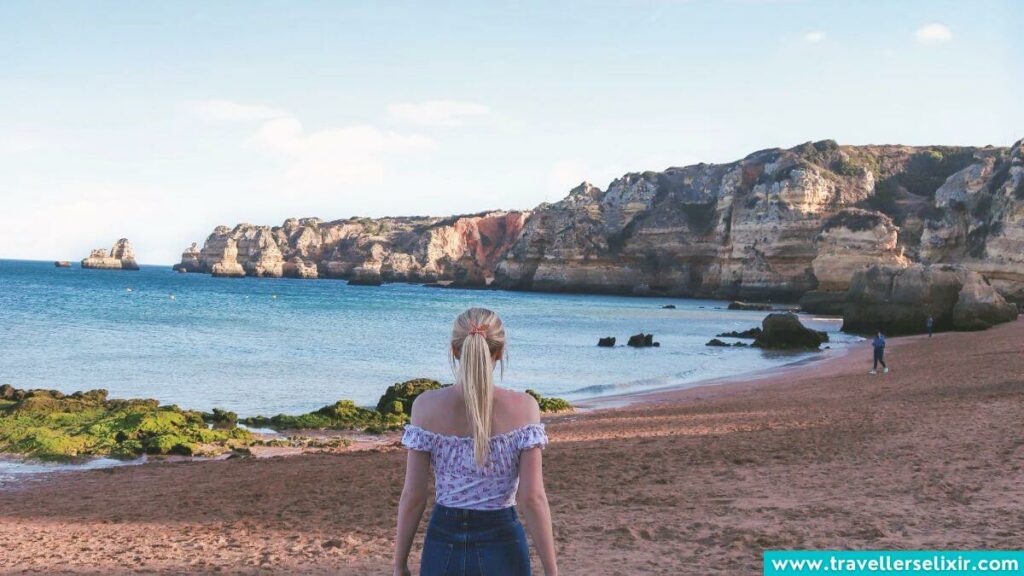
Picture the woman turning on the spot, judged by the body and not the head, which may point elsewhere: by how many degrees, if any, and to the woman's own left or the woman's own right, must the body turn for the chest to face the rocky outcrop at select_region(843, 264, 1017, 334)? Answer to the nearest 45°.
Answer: approximately 45° to the woman's own right

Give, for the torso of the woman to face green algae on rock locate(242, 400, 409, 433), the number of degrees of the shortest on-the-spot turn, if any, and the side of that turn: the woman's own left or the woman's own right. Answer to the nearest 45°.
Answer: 0° — they already face it

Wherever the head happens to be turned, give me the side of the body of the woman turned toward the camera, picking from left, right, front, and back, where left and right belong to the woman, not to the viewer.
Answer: back

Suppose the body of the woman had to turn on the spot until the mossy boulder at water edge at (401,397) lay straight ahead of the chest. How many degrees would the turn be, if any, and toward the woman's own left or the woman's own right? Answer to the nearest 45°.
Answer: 0° — they already face it

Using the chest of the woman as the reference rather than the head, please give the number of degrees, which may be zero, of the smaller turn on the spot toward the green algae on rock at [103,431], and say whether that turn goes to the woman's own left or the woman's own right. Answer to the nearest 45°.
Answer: approximately 45° to the woman's own left

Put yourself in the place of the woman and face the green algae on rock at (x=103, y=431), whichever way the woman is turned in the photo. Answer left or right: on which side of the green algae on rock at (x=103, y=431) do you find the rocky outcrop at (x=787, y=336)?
right
